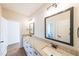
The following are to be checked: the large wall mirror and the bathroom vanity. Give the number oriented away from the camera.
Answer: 0

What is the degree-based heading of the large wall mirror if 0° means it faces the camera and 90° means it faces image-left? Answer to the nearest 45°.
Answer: approximately 45°

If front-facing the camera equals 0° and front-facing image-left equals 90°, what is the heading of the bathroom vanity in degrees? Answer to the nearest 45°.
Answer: approximately 45°
